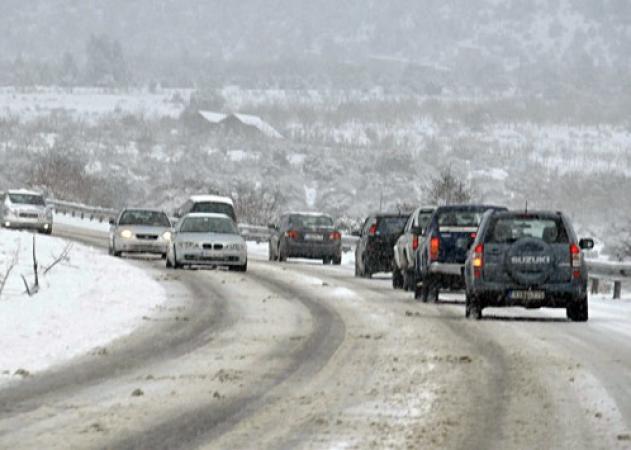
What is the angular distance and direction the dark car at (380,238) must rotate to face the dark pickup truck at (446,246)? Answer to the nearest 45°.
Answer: approximately 135° to its left

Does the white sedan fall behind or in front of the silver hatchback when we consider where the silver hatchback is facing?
in front

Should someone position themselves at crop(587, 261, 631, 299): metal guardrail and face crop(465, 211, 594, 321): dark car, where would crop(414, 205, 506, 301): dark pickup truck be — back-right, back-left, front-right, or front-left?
front-right

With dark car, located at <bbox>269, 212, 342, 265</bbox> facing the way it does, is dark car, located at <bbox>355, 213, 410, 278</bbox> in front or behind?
behind

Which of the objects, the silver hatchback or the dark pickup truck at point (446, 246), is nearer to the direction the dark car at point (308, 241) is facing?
the silver hatchback

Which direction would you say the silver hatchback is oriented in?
toward the camera

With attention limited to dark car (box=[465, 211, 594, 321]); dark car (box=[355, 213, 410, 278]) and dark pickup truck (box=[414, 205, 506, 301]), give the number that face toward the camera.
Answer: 0

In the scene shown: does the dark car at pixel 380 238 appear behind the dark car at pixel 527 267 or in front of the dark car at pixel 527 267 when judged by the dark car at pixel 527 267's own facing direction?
in front

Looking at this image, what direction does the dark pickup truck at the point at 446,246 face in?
away from the camera

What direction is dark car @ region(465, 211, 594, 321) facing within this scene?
away from the camera

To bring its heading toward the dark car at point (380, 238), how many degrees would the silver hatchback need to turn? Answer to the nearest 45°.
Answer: approximately 45° to its left

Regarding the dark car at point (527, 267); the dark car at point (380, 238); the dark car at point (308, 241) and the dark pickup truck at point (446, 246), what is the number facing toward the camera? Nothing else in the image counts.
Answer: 0

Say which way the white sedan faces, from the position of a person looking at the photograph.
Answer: facing the viewer

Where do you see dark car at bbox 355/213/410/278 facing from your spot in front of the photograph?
facing away from the viewer and to the left of the viewer

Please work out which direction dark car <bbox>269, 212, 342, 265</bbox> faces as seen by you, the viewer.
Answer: facing away from the viewer and to the left of the viewer
